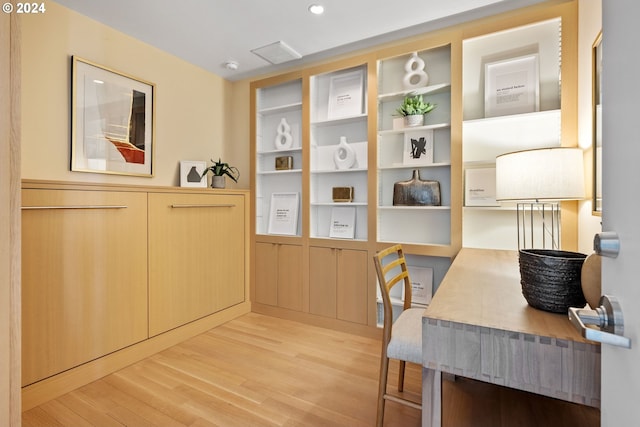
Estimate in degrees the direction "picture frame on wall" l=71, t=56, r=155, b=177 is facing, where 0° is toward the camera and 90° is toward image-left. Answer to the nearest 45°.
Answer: approximately 315°

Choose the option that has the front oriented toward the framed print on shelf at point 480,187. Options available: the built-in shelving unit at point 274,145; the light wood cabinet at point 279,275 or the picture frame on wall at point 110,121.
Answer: the picture frame on wall

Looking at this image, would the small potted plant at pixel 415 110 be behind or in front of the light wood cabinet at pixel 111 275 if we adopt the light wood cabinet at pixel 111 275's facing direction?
in front

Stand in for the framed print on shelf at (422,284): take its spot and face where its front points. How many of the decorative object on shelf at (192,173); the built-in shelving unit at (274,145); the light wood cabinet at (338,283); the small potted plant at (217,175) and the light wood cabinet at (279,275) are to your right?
5

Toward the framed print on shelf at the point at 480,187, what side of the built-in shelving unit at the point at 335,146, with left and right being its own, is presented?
left

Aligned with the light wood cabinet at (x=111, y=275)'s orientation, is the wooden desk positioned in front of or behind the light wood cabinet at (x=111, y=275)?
in front

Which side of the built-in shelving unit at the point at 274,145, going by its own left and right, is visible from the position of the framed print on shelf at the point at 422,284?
left

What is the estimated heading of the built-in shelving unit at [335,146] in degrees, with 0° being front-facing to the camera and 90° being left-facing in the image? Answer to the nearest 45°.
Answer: approximately 45°

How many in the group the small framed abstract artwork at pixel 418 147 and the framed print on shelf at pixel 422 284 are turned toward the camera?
2

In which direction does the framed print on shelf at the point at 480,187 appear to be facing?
toward the camera

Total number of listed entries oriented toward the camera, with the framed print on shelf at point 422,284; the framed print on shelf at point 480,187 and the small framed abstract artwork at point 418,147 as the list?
3

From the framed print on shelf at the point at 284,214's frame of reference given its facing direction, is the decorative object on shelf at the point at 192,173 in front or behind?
in front

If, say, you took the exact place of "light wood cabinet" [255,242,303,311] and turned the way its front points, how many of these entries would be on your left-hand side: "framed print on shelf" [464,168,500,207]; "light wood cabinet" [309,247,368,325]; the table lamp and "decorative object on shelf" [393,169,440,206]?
4

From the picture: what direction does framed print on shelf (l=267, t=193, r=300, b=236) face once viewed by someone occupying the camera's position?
facing the viewer and to the left of the viewer

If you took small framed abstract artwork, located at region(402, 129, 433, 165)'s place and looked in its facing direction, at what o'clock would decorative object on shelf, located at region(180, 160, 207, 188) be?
The decorative object on shelf is roughly at 3 o'clock from the small framed abstract artwork.
